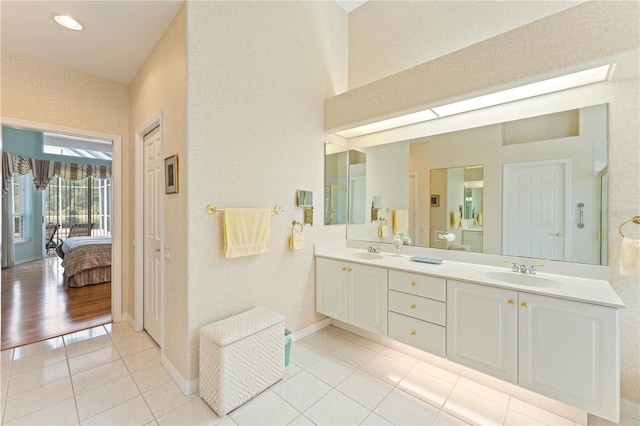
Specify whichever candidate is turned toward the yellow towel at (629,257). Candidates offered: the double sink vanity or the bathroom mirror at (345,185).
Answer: the bathroom mirror

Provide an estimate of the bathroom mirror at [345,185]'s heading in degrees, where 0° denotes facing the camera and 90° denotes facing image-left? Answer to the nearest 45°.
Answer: approximately 315°

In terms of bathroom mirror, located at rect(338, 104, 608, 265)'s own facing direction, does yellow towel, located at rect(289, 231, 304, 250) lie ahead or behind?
ahead

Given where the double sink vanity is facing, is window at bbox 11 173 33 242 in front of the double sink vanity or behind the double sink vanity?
in front

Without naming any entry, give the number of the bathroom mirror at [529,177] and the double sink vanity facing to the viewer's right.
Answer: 0

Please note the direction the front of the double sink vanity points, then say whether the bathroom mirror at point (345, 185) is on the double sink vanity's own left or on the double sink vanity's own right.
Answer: on the double sink vanity's own right

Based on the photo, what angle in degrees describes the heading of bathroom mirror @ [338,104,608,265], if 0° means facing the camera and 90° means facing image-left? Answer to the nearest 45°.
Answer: approximately 45°
